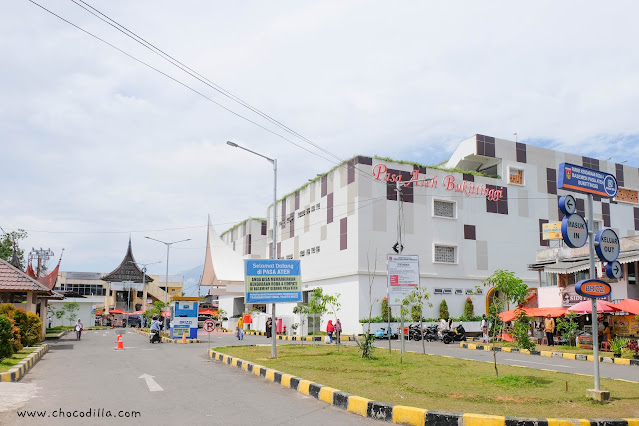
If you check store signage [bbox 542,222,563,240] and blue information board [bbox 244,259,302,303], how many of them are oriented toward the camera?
2

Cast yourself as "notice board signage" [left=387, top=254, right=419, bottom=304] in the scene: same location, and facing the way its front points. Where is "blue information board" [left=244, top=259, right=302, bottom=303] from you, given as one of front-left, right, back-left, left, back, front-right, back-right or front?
right

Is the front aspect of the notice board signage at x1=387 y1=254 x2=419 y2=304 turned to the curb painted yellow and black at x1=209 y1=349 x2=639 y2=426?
yes

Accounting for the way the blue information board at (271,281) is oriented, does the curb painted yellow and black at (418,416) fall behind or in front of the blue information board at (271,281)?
in front

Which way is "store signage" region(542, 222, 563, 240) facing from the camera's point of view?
toward the camera

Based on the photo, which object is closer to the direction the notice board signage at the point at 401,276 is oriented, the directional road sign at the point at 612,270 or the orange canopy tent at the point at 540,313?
the directional road sign

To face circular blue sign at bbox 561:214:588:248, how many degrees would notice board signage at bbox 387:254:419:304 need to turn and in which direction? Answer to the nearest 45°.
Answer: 0° — it already faces it

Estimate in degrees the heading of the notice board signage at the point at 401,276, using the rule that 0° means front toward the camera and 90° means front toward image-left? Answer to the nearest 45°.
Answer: approximately 0°

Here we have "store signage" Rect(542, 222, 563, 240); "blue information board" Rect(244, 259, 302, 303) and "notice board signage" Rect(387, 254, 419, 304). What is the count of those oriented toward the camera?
3

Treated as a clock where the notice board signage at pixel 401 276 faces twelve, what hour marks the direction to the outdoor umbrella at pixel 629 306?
The outdoor umbrella is roughly at 8 o'clock from the notice board signage.

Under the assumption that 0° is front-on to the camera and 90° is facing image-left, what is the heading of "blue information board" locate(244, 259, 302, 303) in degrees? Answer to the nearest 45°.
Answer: approximately 0°

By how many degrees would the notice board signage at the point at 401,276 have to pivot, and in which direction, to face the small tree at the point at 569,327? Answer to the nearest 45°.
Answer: approximately 135° to its left

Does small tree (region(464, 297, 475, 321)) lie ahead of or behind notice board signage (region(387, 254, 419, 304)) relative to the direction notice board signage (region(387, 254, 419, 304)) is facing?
behind

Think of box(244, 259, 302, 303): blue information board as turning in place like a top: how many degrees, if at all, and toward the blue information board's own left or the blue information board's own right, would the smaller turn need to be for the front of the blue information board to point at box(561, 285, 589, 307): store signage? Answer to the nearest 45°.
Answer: approximately 135° to the blue information board's own left

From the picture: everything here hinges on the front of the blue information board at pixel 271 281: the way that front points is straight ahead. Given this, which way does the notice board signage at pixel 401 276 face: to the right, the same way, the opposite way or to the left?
the same way

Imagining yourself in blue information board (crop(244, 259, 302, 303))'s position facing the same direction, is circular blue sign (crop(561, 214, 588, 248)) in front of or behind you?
in front

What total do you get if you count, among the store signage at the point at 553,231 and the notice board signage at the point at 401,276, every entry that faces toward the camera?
2

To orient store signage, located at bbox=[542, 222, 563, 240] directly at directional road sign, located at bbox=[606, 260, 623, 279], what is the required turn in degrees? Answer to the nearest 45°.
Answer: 0° — it already faces it
